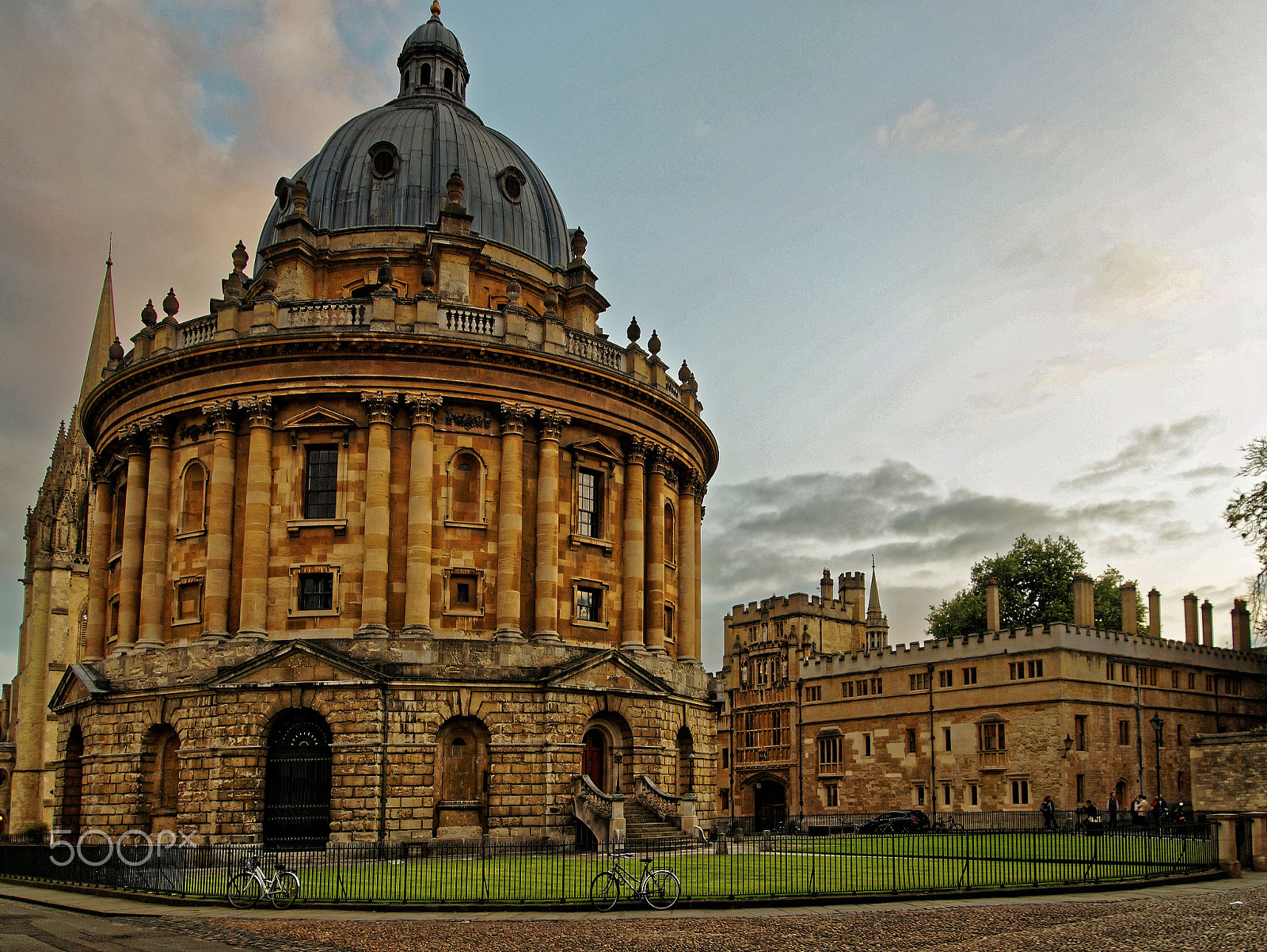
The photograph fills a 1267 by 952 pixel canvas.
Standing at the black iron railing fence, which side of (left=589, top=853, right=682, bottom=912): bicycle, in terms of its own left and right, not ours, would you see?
right

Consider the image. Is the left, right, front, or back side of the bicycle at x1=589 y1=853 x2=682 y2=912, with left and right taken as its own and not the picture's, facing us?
left

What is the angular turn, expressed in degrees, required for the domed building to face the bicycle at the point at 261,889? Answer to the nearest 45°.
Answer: approximately 45° to its right

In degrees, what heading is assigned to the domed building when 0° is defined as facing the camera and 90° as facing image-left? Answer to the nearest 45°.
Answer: approximately 315°
